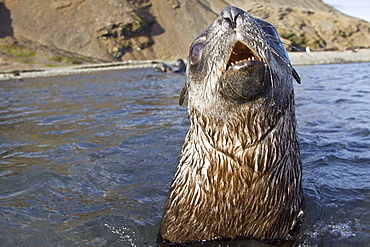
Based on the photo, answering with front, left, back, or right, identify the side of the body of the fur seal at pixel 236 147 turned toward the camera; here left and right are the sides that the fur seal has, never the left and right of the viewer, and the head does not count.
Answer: front
